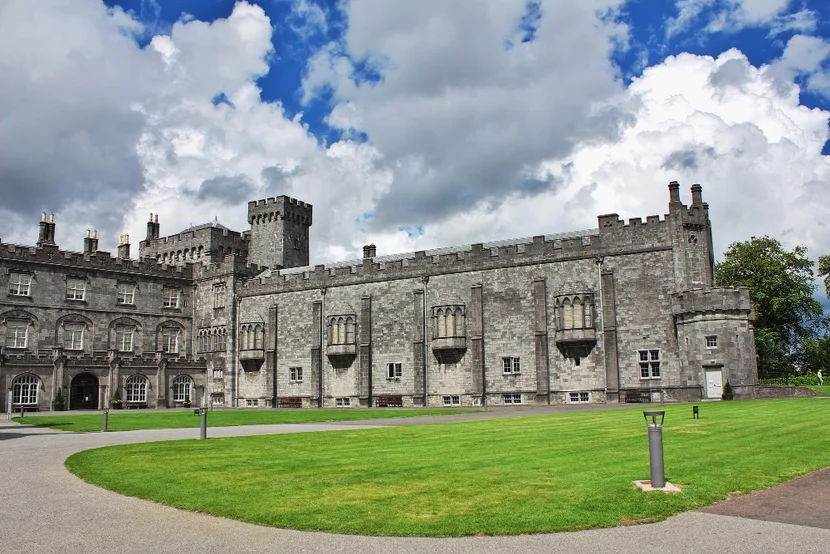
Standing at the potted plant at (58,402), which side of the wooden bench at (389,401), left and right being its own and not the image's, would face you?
right

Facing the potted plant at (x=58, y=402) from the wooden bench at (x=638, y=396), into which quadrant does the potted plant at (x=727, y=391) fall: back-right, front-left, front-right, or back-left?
back-left

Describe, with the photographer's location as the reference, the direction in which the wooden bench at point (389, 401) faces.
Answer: facing the viewer

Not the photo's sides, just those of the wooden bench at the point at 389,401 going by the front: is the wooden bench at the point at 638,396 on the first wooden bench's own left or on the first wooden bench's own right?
on the first wooden bench's own left

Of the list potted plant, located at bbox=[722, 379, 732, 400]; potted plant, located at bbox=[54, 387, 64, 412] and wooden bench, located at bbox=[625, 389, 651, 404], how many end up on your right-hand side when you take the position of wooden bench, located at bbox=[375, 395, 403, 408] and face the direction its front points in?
1

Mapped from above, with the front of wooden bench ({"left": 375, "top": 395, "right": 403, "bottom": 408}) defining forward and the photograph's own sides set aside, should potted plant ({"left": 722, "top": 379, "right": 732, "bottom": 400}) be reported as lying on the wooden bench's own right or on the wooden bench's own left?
on the wooden bench's own left
